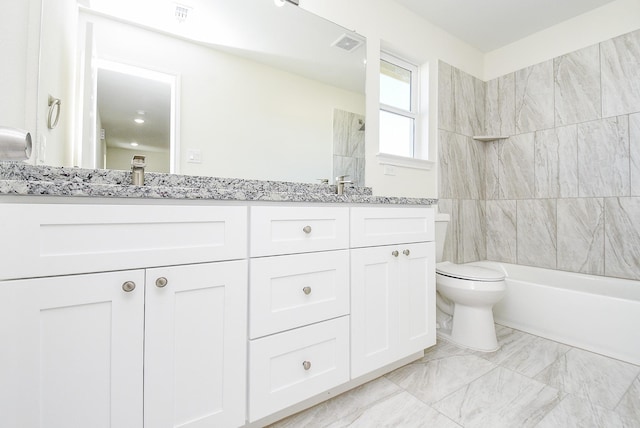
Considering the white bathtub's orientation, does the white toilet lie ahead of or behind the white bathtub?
ahead

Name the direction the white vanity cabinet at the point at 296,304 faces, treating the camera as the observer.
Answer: facing the viewer and to the right of the viewer

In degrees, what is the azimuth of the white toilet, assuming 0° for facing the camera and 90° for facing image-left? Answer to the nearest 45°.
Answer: approximately 315°

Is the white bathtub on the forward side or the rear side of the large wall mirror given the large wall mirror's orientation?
on the forward side

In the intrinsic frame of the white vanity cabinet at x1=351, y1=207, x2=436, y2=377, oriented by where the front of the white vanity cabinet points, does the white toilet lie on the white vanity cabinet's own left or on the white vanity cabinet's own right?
on the white vanity cabinet's own left

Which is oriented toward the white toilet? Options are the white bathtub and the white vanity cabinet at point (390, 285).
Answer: the white bathtub

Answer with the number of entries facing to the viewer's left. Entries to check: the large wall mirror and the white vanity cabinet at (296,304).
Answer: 0

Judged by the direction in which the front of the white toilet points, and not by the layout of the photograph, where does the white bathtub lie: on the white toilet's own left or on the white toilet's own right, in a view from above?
on the white toilet's own left
